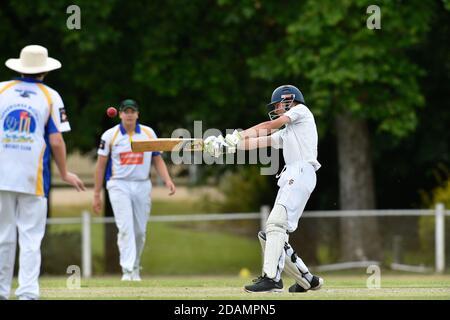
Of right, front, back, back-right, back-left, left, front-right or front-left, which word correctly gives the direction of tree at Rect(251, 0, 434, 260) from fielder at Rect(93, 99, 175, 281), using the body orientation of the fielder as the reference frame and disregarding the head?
back-left

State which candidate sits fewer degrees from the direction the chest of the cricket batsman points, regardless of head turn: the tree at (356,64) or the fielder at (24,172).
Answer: the fielder

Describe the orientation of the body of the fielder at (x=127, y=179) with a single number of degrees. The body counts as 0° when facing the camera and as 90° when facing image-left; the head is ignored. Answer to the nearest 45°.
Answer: approximately 0°

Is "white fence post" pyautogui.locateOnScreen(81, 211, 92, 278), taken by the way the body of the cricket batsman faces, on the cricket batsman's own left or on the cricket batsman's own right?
on the cricket batsman's own right

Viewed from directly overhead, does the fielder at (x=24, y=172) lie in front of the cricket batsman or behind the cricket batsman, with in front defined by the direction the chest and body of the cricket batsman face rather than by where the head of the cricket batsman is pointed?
in front

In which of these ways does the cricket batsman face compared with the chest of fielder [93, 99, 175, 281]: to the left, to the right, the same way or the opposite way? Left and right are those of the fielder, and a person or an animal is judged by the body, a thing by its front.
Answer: to the right

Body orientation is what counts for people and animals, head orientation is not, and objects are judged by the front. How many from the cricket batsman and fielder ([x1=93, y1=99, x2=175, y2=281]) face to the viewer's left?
1

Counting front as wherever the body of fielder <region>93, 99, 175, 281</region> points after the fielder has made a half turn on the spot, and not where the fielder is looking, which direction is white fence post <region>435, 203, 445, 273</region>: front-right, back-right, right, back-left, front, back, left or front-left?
front-right

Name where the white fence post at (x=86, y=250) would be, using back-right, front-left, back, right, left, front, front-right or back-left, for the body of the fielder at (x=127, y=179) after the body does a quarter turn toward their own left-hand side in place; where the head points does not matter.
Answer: left

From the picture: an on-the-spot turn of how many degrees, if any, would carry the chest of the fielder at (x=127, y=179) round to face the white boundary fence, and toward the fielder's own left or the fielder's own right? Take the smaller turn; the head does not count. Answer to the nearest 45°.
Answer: approximately 135° to the fielder's own left

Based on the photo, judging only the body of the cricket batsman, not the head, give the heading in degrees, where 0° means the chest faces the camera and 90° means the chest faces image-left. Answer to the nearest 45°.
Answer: approximately 90°

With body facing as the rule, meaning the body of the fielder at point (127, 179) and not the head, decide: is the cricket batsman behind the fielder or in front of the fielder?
in front
